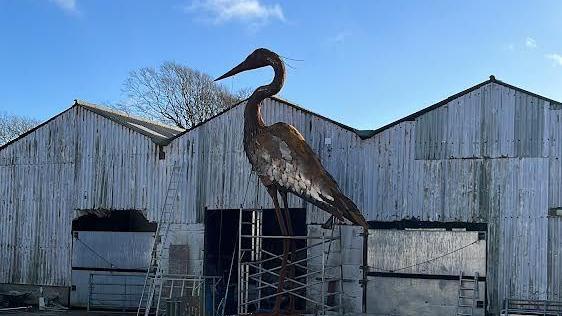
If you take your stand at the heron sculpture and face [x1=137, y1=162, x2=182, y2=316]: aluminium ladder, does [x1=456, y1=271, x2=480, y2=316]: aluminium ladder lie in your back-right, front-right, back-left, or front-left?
back-right

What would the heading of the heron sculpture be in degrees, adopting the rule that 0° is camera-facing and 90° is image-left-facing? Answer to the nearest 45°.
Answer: approximately 90°

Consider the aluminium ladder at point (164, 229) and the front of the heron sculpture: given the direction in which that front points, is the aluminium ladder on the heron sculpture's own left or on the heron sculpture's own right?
on the heron sculpture's own right

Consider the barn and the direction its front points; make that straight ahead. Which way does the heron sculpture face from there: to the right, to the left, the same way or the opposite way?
to the right

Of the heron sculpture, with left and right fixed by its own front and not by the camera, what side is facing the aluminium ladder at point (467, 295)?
back

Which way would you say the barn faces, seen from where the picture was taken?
facing the viewer
